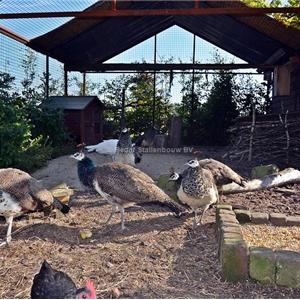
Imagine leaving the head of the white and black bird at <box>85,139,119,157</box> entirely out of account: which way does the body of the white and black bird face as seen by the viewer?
to the viewer's right

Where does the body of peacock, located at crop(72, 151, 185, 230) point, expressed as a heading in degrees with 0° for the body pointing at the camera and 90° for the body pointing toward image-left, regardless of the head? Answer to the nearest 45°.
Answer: approximately 90°

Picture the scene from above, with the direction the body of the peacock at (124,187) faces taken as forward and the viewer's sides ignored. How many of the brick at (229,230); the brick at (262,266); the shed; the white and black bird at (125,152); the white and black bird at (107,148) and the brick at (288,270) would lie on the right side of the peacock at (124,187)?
3

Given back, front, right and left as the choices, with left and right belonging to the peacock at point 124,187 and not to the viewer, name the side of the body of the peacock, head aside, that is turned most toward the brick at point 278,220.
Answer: back

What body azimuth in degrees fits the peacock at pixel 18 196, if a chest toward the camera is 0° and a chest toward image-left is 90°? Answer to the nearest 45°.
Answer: approximately 90°

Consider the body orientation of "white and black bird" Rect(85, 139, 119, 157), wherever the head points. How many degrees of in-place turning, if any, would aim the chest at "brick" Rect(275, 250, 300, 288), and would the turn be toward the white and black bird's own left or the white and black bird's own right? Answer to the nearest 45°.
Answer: approximately 90° to the white and black bird's own right

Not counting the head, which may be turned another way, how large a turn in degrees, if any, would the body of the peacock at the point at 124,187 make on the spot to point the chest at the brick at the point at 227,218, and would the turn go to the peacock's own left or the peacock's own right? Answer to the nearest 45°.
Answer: approximately 180°

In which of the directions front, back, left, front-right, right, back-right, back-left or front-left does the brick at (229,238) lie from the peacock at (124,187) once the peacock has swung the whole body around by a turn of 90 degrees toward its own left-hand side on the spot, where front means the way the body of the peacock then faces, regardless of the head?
front-left

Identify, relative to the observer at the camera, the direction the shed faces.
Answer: facing the viewer and to the right of the viewer
